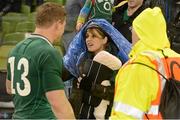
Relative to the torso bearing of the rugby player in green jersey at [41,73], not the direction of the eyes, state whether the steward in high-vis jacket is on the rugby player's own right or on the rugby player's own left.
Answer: on the rugby player's own right

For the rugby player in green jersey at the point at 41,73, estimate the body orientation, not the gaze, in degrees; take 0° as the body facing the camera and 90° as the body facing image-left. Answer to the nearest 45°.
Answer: approximately 225°

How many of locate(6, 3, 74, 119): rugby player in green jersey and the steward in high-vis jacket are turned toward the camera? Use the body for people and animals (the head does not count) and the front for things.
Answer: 0

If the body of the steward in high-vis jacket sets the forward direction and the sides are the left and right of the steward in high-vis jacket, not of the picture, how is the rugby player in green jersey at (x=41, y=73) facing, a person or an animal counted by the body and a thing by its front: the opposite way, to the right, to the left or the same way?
to the right

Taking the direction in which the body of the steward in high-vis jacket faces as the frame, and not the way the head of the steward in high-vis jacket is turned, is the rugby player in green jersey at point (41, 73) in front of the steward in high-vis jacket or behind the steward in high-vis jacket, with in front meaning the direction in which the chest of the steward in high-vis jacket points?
in front

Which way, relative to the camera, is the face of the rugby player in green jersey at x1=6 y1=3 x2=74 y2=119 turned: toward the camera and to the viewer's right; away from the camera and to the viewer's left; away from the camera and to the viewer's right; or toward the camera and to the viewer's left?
away from the camera and to the viewer's right

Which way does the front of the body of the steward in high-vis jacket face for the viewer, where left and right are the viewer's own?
facing away from the viewer and to the left of the viewer
